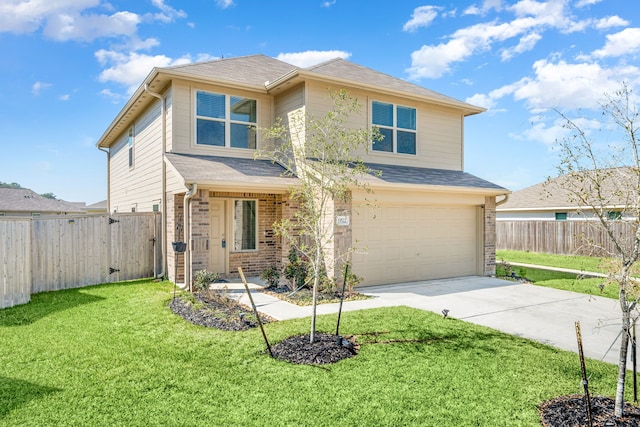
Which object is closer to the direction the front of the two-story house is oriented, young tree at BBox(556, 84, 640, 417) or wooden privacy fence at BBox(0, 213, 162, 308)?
the young tree

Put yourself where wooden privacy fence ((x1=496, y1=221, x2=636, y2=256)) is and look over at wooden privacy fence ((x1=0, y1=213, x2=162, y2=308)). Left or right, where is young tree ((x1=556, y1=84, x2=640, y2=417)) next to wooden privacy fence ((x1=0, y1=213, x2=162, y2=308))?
left

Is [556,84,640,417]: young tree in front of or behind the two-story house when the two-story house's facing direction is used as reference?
in front

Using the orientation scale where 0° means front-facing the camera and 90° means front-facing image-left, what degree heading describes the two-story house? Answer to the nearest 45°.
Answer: approximately 315°

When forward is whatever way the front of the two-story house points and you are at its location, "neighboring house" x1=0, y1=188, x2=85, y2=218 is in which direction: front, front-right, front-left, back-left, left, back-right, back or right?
back

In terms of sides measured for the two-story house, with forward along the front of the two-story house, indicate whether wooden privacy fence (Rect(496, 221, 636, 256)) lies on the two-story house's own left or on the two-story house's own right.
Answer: on the two-story house's own left

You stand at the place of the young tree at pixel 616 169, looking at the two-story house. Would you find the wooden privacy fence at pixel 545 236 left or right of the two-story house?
right
